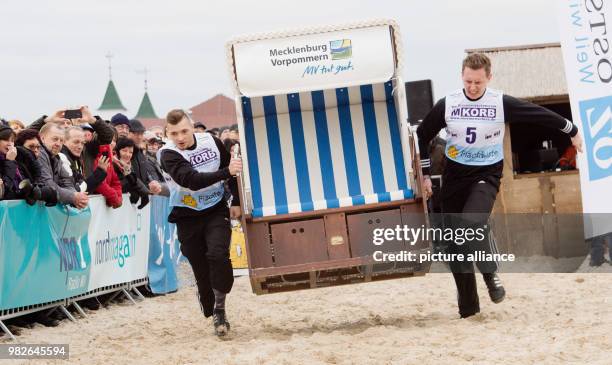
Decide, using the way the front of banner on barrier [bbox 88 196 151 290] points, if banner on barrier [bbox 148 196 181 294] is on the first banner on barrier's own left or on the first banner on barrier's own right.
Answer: on the first banner on barrier's own left

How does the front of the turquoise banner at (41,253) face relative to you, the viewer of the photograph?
facing the viewer and to the right of the viewer

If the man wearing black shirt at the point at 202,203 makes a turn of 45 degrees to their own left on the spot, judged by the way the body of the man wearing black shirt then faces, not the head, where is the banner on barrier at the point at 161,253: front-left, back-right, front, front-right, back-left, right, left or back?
back-left

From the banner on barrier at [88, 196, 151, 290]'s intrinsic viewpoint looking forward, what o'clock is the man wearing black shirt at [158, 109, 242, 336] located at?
The man wearing black shirt is roughly at 1 o'clock from the banner on barrier.

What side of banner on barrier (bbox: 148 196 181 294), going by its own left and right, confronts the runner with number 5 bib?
front

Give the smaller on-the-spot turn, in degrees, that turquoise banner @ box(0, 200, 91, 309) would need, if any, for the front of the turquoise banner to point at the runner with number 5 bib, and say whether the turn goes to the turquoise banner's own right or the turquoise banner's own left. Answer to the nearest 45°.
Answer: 0° — it already faces them

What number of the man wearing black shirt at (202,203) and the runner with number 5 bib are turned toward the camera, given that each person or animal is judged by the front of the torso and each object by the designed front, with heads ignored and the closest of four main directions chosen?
2

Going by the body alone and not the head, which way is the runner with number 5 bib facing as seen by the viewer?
toward the camera

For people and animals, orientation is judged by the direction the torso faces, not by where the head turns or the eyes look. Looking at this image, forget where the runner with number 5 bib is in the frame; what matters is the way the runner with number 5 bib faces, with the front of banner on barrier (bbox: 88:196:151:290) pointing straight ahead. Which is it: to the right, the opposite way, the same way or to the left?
to the right

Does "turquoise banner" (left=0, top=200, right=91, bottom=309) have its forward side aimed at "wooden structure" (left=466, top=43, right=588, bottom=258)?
no

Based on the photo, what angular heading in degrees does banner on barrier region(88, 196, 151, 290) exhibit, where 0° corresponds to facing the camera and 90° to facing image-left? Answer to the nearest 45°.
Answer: approximately 315°

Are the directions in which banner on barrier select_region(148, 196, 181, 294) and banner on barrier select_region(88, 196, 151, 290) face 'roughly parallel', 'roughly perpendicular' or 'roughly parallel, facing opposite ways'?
roughly parallel

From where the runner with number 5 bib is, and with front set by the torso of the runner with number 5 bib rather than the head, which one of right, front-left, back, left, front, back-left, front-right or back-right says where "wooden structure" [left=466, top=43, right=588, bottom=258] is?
back

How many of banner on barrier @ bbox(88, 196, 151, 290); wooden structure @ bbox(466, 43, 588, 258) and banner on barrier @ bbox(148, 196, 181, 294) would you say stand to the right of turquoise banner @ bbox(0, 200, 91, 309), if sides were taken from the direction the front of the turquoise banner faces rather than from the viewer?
0

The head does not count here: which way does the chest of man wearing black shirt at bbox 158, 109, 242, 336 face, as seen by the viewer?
toward the camera

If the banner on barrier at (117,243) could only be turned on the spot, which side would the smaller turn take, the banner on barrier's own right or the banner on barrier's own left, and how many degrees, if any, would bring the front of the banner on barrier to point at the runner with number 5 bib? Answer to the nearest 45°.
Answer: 0° — it already faces them
